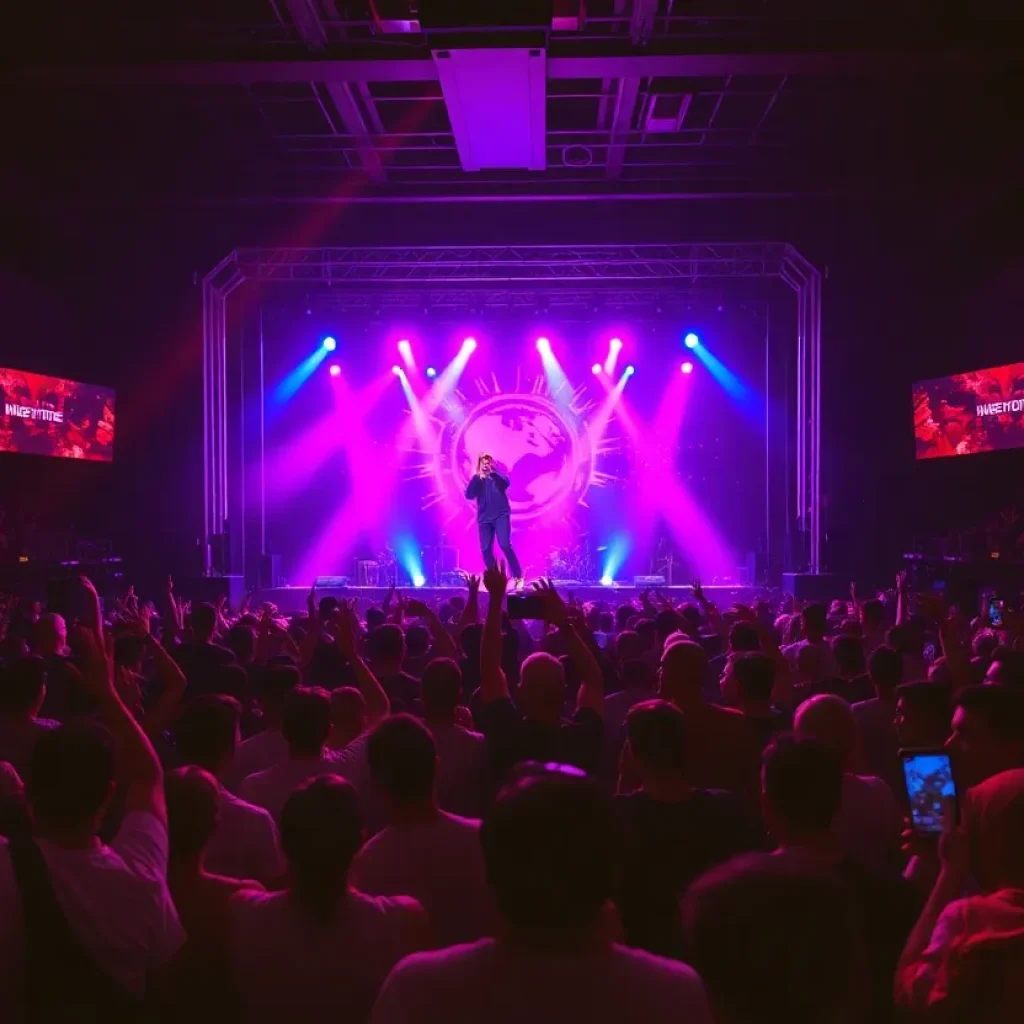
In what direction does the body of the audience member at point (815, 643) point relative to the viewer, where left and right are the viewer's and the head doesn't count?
facing away from the viewer

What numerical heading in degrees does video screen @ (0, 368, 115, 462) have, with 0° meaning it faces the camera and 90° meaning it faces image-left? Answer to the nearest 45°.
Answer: approximately 315°

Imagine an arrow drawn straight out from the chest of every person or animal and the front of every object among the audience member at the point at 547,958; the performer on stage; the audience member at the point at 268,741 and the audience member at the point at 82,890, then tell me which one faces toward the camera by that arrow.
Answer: the performer on stage

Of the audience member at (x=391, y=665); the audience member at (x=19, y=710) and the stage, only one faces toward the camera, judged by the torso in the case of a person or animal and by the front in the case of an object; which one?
the stage

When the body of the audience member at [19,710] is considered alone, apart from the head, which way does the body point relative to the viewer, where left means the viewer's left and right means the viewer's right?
facing away from the viewer

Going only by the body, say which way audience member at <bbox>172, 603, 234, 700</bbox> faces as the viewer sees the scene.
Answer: away from the camera

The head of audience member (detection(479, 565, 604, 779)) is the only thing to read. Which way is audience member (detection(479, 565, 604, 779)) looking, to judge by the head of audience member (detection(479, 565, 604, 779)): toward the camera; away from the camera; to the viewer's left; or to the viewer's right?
away from the camera

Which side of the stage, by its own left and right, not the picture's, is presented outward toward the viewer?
front

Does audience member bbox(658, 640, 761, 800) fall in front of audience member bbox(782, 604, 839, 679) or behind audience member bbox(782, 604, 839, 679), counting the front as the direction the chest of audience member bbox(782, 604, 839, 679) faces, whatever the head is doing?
behind

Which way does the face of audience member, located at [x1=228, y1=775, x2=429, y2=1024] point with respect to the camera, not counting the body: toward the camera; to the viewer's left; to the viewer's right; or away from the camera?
away from the camera

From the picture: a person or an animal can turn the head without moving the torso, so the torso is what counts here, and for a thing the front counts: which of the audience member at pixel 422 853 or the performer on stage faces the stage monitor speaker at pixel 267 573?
the audience member

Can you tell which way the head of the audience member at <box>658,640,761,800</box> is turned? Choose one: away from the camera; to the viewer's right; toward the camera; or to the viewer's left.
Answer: away from the camera

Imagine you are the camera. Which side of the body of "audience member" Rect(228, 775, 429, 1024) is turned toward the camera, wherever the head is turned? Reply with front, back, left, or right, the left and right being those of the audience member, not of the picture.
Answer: back

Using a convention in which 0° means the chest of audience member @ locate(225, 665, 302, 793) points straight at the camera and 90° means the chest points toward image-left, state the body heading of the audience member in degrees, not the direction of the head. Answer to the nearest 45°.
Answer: approximately 225°

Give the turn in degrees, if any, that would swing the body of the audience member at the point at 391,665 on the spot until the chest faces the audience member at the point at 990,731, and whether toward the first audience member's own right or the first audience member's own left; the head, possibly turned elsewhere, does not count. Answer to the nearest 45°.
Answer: approximately 135° to the first audience member's own right

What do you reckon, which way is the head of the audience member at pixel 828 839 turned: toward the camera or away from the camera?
away from the camera

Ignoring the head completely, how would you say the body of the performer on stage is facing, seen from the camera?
toward the camera

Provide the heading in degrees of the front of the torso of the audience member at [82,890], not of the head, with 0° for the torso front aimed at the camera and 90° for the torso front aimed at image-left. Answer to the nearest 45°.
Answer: approximately 180°

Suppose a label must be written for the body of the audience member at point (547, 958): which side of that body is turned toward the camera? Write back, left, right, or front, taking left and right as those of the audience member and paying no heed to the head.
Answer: back
